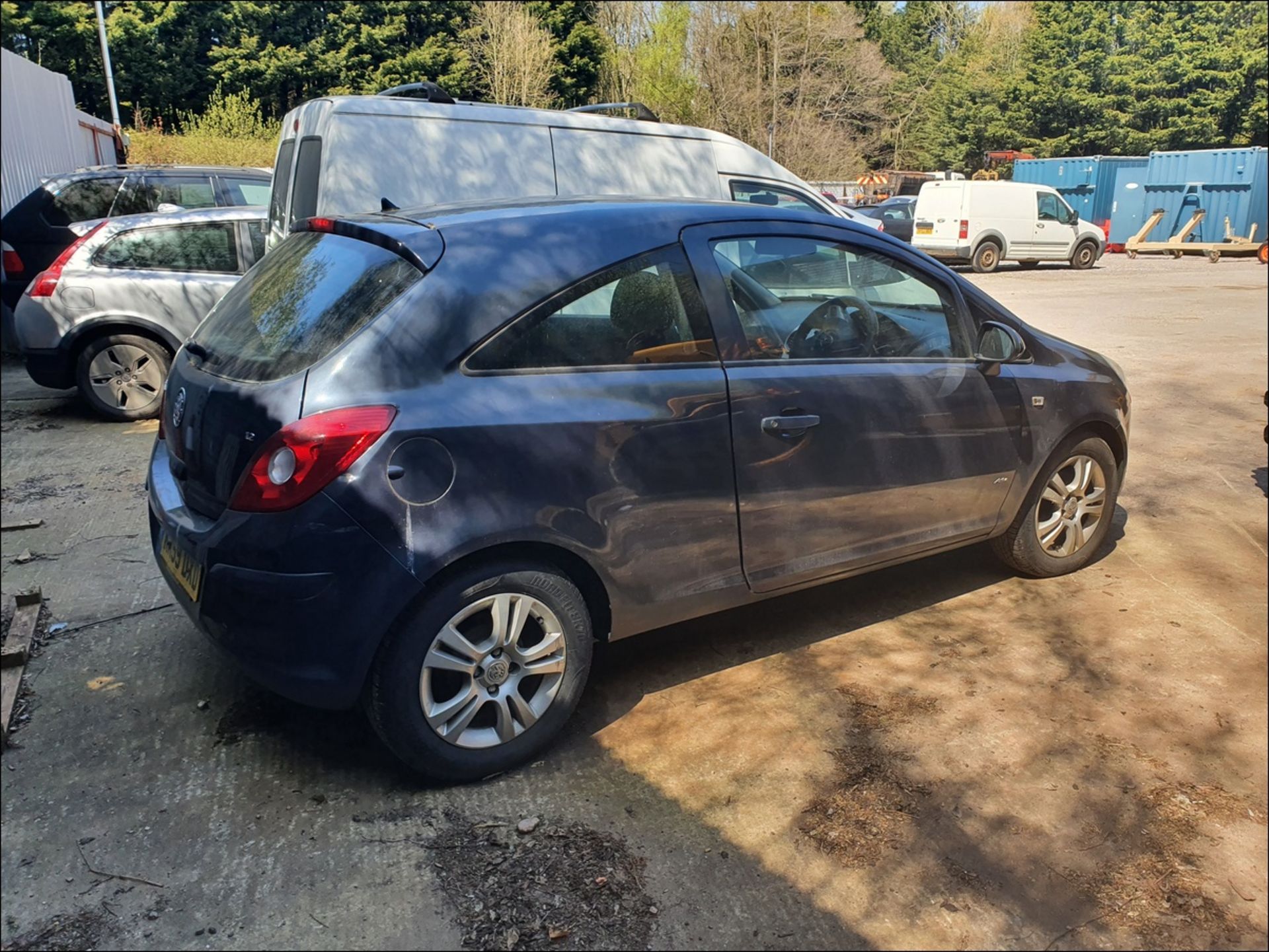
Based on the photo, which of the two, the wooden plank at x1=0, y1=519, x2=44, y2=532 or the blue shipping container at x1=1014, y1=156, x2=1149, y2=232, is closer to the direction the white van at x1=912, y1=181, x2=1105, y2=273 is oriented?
the blue shipping container

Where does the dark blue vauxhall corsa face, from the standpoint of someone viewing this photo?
facing away from the viewer and to the right of the viewer

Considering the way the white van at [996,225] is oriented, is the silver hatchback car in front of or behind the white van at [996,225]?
behind

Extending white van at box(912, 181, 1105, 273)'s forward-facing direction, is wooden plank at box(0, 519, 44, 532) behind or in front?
behind

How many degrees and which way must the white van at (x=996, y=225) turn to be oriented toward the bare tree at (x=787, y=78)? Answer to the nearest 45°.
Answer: approximately 90° to its left

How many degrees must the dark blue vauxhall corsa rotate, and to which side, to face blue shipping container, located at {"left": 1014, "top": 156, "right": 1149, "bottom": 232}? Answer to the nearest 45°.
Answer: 0° — it already faces it

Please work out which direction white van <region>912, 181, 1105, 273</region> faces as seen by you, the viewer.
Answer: facing away from the viewer and to the right of the viewer

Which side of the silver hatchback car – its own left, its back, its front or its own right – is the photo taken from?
right

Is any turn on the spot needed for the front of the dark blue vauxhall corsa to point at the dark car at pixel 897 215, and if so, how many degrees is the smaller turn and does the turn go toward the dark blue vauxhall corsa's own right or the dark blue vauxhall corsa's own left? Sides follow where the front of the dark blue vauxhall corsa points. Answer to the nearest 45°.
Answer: approximately 45° to the dark blue vauxhall corsa's own left

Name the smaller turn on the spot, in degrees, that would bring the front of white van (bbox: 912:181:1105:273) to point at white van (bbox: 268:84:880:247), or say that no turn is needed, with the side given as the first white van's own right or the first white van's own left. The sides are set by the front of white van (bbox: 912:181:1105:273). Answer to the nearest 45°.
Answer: approximately 135° to the first white van's own right

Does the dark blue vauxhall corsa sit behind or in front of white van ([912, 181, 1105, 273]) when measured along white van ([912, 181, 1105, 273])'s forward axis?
behind

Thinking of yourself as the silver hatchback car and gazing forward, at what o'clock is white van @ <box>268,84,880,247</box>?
The white van is roughly at 1 o'clock from the silver hatchback car.
